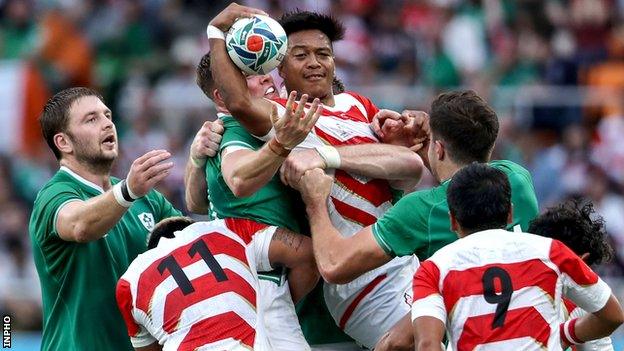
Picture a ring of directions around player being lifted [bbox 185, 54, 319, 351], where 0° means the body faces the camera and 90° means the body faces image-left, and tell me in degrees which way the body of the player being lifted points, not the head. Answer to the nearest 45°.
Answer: approximately 270°

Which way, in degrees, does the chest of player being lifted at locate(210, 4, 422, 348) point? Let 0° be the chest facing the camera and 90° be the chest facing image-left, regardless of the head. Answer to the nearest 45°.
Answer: approximately 45°
